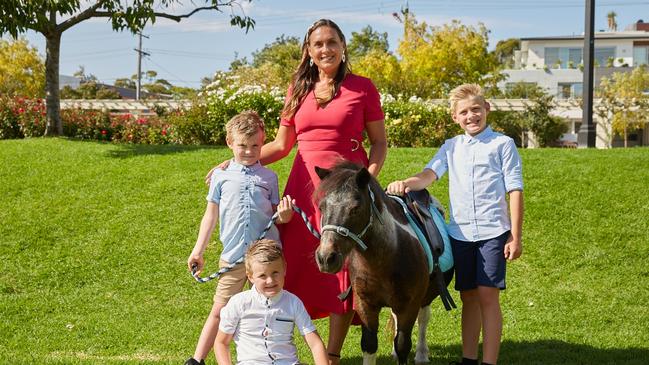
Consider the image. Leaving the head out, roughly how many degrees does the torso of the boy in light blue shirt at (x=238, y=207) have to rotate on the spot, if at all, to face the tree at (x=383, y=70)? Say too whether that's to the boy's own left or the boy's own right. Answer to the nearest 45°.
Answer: approximately 180°

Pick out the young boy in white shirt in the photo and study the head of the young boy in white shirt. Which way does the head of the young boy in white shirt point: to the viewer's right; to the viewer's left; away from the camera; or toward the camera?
toward the camera

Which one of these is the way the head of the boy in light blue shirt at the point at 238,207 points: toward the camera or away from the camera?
toward the camera

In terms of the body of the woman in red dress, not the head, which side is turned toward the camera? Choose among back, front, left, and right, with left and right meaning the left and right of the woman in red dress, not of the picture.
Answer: front

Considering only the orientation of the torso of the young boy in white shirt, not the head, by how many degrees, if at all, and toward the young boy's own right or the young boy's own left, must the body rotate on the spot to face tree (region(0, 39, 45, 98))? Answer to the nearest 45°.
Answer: approximately 180°

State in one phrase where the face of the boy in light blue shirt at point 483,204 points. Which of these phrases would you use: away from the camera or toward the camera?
toward the camera

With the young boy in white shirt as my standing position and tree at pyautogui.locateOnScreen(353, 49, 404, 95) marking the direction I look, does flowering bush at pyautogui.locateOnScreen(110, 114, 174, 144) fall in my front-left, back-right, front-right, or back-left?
front-left

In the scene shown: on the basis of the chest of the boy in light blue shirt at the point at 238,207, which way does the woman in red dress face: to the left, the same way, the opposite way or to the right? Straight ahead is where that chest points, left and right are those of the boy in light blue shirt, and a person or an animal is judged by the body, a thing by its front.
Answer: the same way

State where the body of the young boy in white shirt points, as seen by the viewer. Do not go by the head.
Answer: toward the camera

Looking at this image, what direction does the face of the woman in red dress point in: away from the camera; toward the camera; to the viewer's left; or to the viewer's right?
toward the camera

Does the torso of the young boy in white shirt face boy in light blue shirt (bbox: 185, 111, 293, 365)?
no

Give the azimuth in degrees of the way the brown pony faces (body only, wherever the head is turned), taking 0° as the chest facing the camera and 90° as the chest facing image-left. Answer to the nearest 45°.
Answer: approximately 45°

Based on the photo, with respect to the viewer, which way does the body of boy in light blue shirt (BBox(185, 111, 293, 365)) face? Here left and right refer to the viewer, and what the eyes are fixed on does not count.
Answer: facing the viewer

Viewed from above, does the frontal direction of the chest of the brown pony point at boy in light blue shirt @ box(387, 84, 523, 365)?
no

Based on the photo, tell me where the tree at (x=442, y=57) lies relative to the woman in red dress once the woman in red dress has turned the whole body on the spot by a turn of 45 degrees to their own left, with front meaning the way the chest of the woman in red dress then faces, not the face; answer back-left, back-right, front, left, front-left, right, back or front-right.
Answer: back-left
